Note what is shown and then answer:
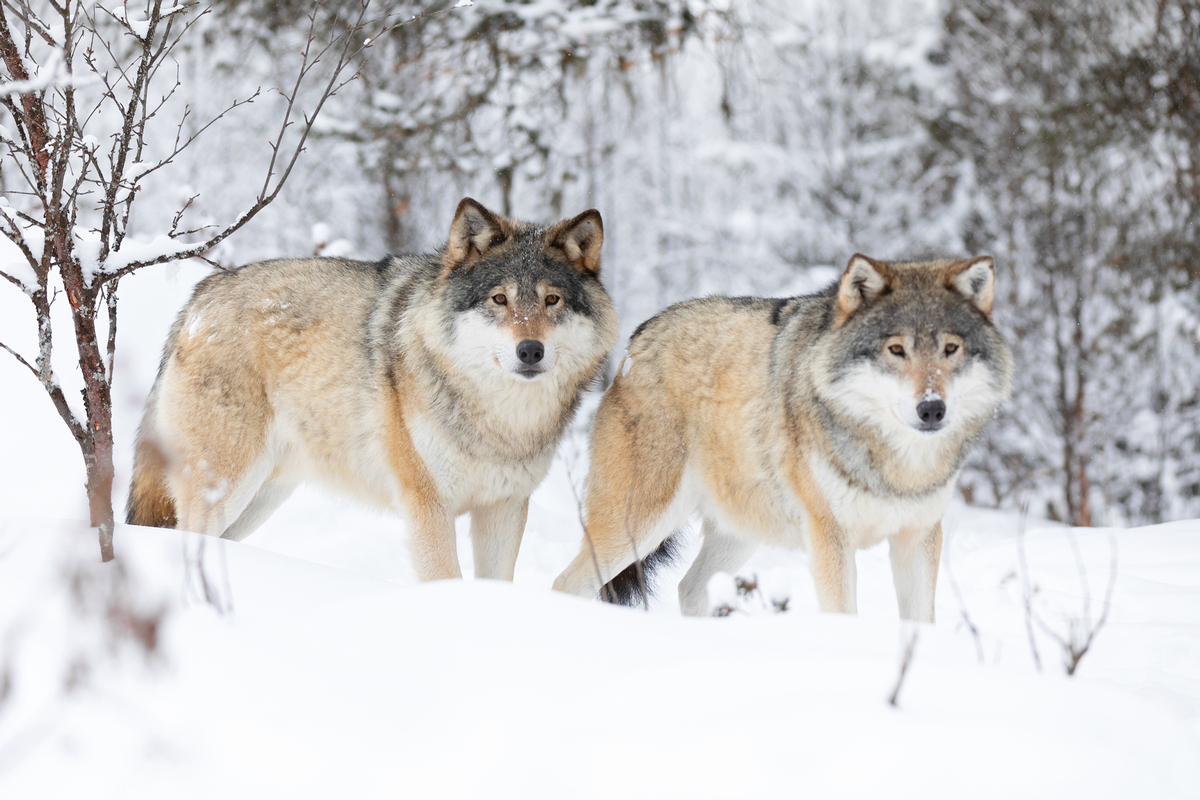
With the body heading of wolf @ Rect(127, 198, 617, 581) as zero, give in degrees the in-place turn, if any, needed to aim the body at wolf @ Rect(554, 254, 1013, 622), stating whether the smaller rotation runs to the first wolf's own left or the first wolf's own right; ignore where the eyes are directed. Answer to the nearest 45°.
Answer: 0° — it already faces it

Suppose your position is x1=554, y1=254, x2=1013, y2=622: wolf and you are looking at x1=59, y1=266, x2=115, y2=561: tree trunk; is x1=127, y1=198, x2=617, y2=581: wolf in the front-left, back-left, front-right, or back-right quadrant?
front-right

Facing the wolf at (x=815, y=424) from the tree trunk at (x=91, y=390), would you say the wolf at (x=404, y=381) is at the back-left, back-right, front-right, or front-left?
front-left

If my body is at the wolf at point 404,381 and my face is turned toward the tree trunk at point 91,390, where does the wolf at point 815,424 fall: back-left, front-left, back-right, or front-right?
back-left

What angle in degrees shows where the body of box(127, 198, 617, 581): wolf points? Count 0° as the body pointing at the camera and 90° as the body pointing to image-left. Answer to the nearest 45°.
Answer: approximately 315°

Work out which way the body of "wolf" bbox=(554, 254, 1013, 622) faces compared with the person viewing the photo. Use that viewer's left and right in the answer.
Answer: facing the viewer and to the right of the viewer

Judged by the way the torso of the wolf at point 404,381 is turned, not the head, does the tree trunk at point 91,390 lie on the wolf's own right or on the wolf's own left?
on the wolf's own right

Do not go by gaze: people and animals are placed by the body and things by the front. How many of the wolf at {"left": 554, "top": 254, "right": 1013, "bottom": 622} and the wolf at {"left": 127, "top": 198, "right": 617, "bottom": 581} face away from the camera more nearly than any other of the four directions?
0
